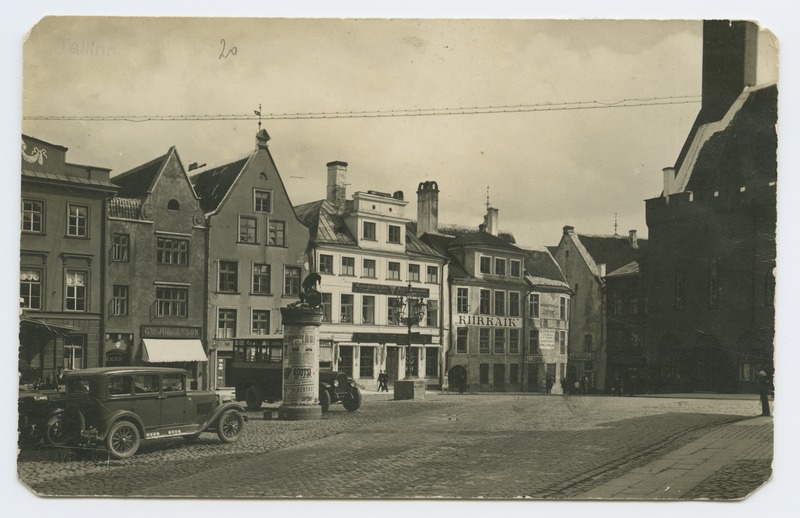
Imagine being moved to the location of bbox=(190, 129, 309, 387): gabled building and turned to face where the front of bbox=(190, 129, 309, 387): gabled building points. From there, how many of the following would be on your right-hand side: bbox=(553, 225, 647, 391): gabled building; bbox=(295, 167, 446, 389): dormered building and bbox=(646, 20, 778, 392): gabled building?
0

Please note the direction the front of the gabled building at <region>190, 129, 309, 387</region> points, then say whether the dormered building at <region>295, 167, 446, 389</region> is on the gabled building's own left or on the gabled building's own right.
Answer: on the gabled building's own left

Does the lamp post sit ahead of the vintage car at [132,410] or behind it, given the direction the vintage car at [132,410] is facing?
ahead

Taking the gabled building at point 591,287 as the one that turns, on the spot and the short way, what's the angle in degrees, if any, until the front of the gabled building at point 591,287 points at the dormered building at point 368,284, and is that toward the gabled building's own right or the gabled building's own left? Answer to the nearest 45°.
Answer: approximately 45° to the gabled building's own right

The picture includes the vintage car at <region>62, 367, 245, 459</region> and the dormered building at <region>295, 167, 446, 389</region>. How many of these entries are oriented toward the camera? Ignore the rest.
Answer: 1

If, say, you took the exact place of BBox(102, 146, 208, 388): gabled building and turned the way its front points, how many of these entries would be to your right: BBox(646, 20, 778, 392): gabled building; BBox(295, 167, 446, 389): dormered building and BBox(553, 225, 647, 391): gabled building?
0

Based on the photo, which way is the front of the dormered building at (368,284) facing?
toward the camera

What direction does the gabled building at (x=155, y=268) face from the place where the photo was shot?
facing the viewer and to the right of the viewer

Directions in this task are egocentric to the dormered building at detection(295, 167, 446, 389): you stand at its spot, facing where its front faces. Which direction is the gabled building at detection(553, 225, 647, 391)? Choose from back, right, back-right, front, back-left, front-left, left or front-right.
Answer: left

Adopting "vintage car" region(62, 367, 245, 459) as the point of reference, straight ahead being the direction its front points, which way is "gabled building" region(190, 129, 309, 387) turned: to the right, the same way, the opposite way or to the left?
to the right

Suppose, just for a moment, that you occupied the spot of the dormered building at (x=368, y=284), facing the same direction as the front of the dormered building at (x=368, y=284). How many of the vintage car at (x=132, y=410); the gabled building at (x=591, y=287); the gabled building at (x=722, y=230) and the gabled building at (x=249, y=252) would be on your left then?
2

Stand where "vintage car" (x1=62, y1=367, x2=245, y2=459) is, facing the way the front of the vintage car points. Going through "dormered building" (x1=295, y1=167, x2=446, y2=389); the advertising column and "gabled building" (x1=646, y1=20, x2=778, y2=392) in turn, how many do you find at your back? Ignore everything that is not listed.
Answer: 0
